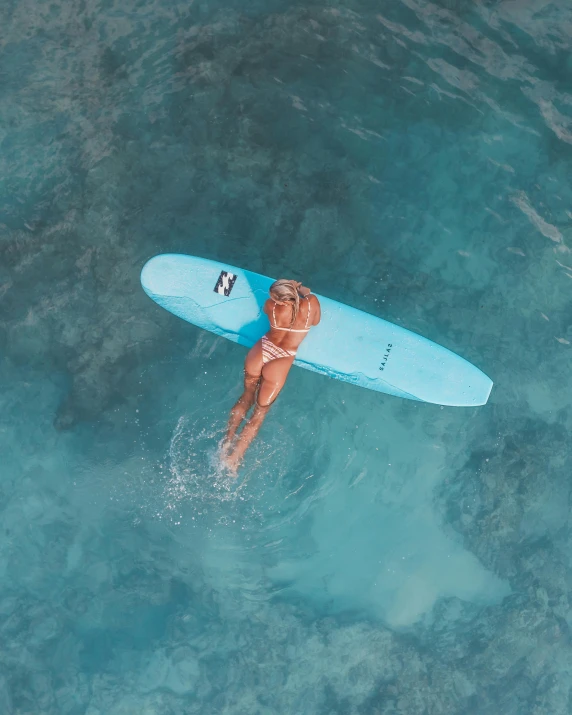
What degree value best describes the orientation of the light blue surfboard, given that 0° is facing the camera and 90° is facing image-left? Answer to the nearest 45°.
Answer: approximately 90°
